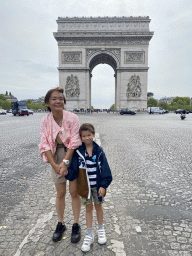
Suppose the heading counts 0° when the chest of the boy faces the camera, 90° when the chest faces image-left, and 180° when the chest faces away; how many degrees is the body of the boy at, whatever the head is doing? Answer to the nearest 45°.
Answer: approximately 0°

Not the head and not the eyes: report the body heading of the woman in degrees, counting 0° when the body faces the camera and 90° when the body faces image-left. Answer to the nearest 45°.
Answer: approximately 0°

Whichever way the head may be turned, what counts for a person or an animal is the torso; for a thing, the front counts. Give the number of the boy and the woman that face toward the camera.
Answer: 2

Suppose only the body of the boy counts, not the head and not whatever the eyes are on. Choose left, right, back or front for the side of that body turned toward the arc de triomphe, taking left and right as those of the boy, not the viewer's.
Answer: back

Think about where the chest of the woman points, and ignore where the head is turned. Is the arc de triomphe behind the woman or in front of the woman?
behind
